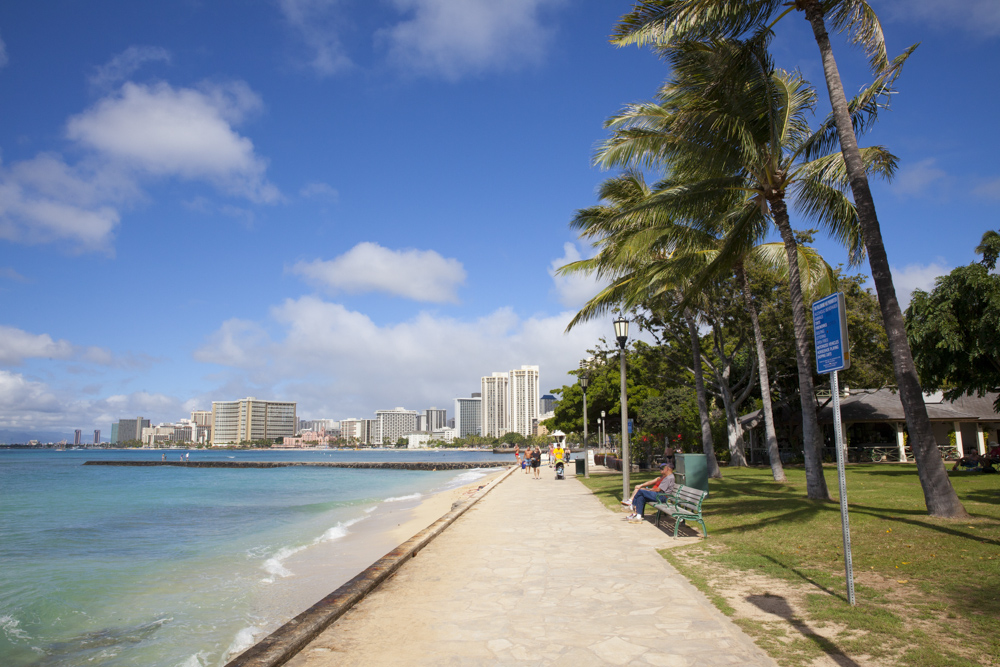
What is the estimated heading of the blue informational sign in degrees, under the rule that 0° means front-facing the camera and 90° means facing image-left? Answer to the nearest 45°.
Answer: approximately 45°

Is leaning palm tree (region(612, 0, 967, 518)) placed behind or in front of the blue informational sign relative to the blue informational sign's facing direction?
behind

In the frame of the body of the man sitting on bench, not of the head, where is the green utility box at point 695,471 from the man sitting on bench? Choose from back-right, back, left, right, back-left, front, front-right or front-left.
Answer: back-right

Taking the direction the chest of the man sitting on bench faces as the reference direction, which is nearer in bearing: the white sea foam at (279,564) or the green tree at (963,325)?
the white sea foam

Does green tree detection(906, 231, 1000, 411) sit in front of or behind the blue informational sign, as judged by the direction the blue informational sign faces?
behind

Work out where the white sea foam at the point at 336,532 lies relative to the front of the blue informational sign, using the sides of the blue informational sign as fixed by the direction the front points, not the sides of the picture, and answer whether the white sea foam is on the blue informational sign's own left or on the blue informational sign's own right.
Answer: on the blue informational sign's own right

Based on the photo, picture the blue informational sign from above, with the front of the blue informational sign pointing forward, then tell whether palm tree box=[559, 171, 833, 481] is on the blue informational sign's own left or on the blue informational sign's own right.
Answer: on the blue informational sign's own right

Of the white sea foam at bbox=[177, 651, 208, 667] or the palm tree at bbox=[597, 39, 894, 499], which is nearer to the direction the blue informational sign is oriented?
the white sea foam

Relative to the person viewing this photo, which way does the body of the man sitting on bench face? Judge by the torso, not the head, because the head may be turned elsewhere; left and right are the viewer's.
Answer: facing to the left of the viewer

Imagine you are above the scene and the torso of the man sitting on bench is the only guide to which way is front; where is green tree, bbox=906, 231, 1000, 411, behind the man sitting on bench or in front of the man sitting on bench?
behind

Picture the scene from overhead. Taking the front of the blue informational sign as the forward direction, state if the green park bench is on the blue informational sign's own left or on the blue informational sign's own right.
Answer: on the blue informational sign's own right
